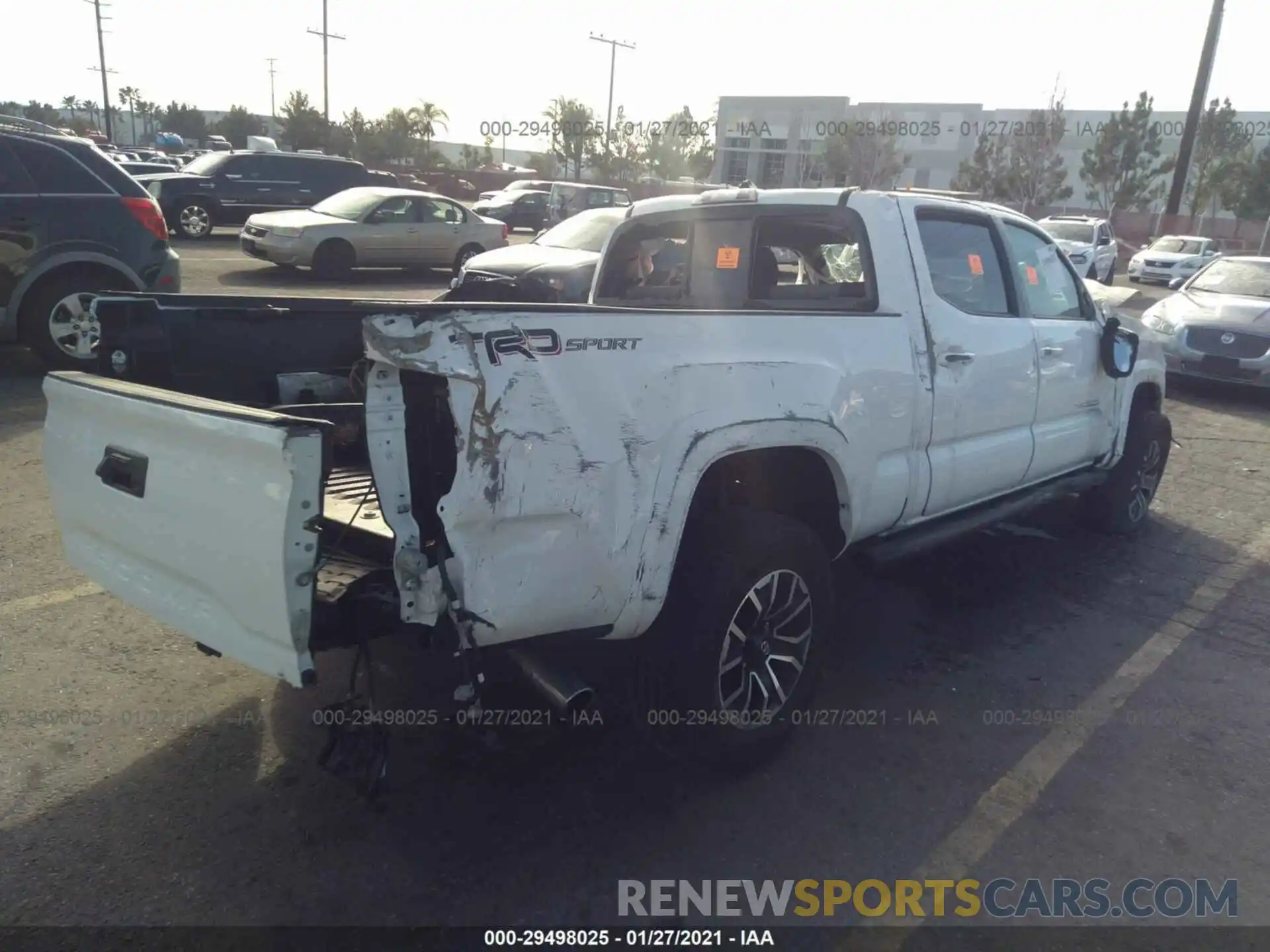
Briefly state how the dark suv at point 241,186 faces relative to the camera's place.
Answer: facing the viewer and to the left of the viewer

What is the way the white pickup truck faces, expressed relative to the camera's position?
facing away from the viewer and to the right of the viewer

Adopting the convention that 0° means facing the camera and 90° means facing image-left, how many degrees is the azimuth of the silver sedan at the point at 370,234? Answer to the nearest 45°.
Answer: approximately 45°

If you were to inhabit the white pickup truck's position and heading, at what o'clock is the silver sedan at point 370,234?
The silver sedan is roughly at 10 o'clock from the white pickup truck.

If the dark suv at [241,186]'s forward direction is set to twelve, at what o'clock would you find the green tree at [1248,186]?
The green tree is roughly at 7 o'clock from the dark suv.

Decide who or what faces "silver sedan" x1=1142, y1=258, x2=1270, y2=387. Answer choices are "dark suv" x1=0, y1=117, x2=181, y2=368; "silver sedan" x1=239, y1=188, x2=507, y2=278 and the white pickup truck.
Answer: the white pickup truck

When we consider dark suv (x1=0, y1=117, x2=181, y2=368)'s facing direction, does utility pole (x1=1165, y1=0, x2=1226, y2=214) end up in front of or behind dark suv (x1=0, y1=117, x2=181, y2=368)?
behind

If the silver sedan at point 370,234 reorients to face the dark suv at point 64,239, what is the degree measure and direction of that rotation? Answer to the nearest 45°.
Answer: approximately 45° to its left

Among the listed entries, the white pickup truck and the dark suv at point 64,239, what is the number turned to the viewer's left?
1

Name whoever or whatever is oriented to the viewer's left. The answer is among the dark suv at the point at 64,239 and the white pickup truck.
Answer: the dark suv

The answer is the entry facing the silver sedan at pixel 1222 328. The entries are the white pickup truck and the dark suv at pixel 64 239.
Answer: the white pickup truck

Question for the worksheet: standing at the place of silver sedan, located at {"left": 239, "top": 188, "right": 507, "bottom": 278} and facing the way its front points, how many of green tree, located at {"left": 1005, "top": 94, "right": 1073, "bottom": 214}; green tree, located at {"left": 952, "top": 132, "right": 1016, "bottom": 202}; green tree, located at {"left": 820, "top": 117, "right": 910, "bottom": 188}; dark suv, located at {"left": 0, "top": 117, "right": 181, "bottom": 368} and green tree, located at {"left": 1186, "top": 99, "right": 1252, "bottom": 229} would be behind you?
4

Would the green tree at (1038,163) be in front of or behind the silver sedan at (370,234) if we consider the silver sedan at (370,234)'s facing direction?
behind

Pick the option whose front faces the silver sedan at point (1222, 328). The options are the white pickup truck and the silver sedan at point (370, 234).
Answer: the white pickup truck

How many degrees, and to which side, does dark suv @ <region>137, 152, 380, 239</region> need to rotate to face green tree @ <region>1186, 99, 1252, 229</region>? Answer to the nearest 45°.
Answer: approximately 135° to its left

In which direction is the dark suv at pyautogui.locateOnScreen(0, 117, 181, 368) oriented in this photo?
to the viewer's left
